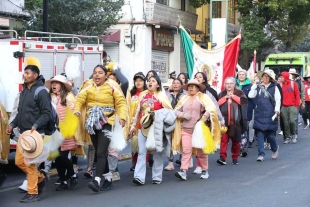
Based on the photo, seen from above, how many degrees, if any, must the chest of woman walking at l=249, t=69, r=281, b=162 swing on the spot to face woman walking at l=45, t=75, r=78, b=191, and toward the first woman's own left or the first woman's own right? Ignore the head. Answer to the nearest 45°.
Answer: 0° — they already face them

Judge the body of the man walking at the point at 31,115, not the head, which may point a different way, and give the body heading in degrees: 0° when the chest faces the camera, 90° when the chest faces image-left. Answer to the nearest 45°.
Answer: approximately 45°

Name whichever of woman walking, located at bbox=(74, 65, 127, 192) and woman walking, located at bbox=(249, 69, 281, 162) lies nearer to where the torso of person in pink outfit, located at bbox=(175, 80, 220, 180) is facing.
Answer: the woman walking, located at bbox=(74, 65, 127, 192)

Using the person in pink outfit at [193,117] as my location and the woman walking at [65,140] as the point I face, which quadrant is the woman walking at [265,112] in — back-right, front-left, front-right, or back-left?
back-right

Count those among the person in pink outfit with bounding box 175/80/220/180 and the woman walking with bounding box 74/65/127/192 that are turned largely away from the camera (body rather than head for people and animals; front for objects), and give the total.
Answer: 0

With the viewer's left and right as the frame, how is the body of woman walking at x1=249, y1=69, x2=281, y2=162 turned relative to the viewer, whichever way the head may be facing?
facing the viewer and to the left of the viewer

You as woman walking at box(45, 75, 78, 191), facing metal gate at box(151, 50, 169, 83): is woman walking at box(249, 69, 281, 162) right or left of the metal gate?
right

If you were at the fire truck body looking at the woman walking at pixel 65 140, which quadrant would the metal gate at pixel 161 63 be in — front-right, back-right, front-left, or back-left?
back-left
